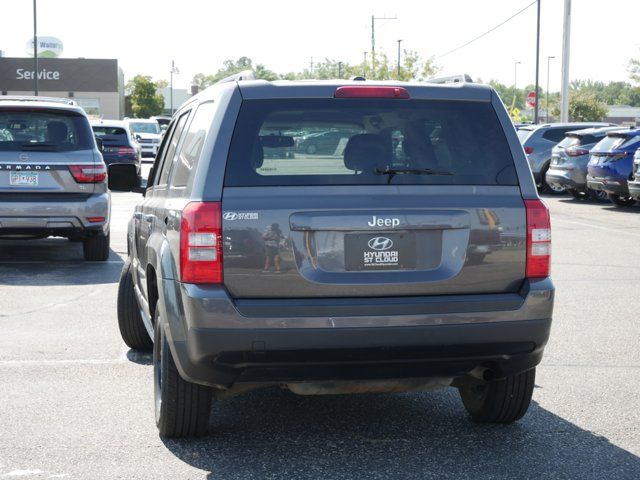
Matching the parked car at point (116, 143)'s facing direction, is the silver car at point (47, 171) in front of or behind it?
behind

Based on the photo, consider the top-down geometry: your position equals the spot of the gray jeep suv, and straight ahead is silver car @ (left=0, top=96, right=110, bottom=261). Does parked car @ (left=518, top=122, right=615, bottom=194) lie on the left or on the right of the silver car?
right

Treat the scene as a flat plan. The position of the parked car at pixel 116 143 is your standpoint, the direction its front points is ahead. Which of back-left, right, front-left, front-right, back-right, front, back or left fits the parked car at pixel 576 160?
back-right

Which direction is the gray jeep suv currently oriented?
away from the camera

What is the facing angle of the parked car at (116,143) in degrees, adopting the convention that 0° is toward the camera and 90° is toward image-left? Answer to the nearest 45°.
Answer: approximately 180°

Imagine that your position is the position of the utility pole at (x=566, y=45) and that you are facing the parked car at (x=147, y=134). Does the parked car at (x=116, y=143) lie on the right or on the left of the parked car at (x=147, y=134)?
left

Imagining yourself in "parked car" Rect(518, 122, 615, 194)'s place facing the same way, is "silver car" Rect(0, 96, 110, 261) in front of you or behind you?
behind

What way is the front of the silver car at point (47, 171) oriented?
away from the camera

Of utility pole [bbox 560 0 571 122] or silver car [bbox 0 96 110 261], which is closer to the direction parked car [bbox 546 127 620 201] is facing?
the utility pole

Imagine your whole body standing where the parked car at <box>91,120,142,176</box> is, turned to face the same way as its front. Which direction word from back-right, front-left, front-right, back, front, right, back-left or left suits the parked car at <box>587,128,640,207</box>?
back-right

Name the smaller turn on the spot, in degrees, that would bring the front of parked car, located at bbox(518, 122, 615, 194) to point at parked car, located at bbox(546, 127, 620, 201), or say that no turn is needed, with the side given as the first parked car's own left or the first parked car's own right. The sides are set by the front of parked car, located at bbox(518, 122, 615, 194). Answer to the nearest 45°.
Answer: approximately 135° to the first parked car's own right
